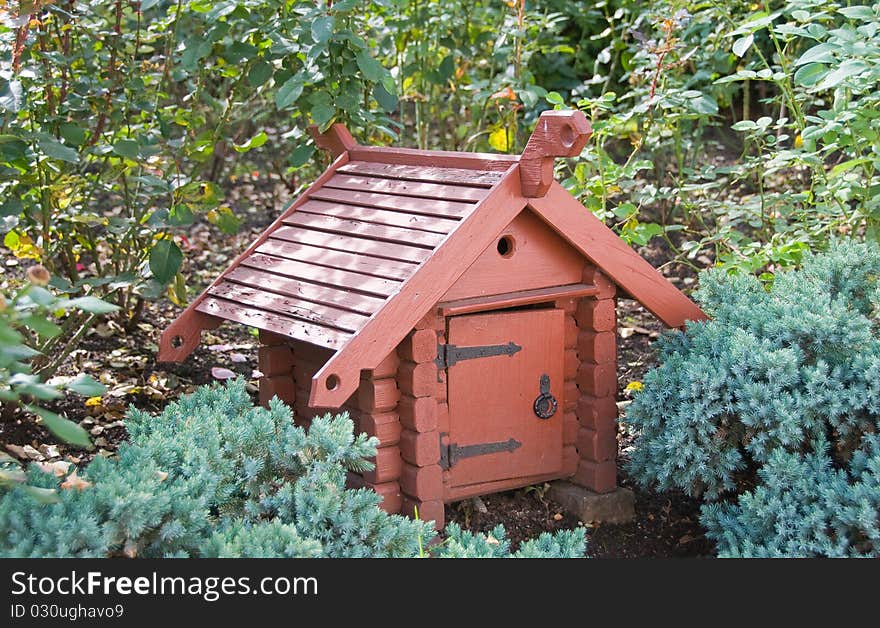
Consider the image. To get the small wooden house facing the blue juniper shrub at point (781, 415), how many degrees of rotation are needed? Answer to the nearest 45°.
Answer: approximately 45° to its left

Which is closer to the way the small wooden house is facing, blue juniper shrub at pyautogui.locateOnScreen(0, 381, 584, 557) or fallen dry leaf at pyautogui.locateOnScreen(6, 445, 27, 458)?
the blue juniper shrub

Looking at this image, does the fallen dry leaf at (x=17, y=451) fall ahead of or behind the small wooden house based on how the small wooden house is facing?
behind

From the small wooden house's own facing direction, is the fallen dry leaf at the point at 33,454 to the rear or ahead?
to the rear

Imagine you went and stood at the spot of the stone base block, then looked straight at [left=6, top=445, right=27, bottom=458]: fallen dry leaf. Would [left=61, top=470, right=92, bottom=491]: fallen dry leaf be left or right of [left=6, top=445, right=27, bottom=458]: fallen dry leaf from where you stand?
left

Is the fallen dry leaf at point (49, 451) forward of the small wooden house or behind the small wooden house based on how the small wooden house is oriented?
behind

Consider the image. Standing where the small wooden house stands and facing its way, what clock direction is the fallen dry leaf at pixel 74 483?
The fallen dry leaf is roughly at 3 o'clock from the small wooden house.

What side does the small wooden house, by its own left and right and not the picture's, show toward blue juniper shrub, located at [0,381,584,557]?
right

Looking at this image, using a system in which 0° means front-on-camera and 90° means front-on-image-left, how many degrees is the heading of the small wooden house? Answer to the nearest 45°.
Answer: approximately 315°
